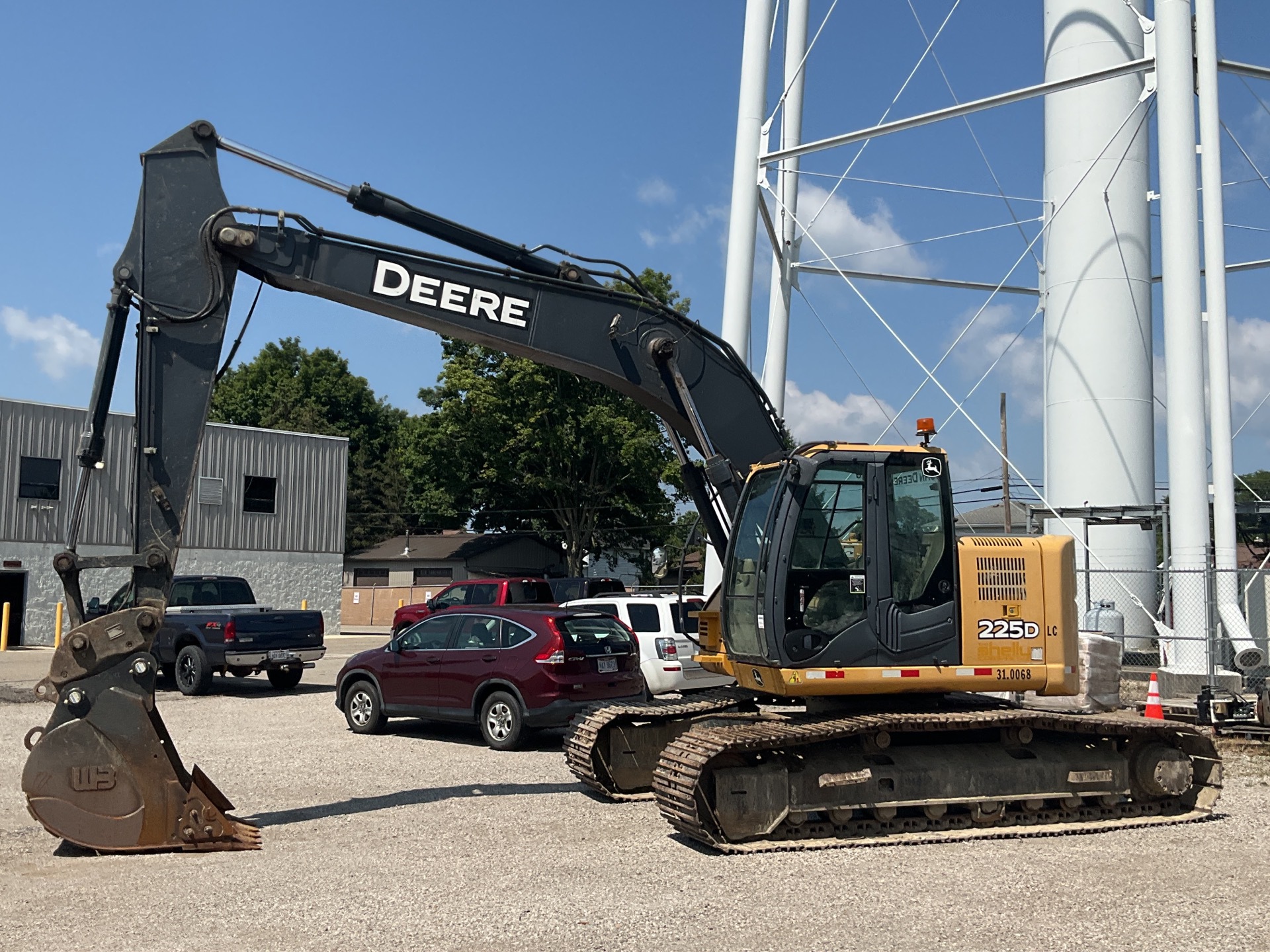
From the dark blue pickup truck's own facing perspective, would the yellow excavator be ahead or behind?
behind

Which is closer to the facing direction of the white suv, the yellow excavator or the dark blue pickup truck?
the dark blue pickup truck

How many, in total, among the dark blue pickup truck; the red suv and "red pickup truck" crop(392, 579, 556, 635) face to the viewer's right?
0

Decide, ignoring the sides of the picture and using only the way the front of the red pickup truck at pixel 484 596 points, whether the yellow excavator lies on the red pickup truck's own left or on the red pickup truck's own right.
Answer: on the red pickup truck's own left

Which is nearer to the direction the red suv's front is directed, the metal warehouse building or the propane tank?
the metal warehouse building

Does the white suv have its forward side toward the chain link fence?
no

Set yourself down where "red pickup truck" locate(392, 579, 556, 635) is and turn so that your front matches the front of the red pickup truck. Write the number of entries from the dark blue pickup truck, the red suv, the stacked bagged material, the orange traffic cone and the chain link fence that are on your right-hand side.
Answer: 0

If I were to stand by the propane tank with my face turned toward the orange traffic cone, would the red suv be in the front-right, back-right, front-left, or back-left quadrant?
front-right

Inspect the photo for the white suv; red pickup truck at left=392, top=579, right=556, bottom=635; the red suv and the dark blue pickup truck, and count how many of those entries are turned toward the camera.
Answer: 0

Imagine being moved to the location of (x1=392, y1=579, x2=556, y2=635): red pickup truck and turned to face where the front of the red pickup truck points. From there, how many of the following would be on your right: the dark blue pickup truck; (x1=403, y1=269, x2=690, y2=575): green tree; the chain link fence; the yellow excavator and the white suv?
1

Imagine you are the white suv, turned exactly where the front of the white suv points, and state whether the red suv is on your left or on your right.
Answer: on your left

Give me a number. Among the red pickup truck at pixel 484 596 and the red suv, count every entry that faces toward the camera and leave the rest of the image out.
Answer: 0

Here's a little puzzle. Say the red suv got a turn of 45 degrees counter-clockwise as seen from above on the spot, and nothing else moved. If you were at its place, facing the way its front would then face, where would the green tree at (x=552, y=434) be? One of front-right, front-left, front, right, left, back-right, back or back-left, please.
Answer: right

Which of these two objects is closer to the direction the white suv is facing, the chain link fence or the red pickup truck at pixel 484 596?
the red pickup truck

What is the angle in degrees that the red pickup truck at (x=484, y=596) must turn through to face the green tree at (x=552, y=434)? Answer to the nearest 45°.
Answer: approximately 90° to its right

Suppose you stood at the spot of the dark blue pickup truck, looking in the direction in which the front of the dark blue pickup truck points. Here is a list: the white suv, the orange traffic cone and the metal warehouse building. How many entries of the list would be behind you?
2

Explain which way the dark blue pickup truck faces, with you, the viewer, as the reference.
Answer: facing away from the viewer and to the left of the viewer

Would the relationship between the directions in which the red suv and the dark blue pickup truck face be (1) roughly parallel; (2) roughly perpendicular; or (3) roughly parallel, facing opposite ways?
roughly parallel

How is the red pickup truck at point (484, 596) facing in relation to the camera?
to the viewer's left

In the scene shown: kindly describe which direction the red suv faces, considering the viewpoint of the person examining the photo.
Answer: facing away from the viewer and to the left of the viewer

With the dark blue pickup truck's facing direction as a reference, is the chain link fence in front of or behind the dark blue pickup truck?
behind
